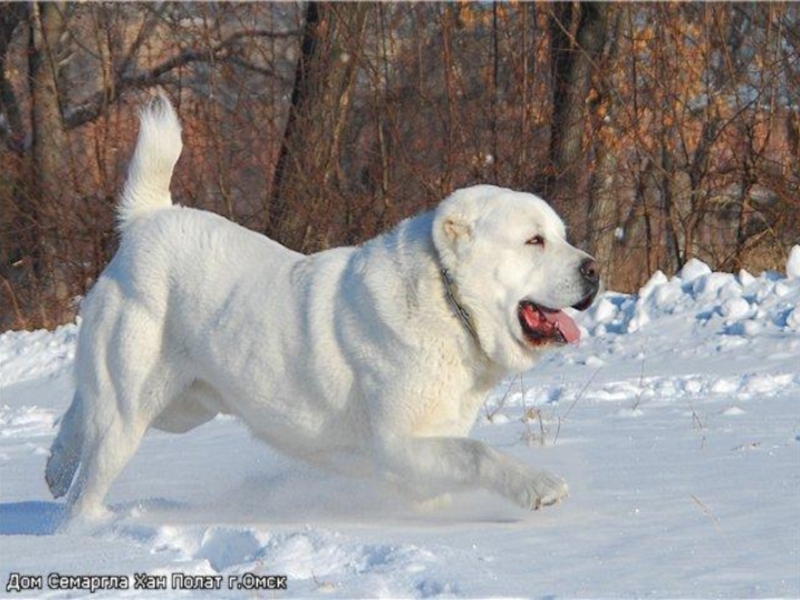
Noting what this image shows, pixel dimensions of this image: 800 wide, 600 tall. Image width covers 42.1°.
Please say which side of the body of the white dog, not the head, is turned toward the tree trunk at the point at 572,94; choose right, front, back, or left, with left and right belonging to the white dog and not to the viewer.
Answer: left

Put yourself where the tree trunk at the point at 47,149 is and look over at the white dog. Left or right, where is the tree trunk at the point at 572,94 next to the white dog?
left

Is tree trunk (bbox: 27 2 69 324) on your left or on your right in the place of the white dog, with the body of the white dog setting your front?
on your left

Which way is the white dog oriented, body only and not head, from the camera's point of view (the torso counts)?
to the viewer's right

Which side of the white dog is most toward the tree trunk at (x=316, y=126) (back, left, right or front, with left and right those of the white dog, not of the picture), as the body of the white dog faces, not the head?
left

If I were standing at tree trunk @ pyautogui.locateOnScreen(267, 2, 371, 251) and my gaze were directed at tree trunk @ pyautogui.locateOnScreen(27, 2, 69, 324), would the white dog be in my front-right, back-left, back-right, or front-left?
back-left
